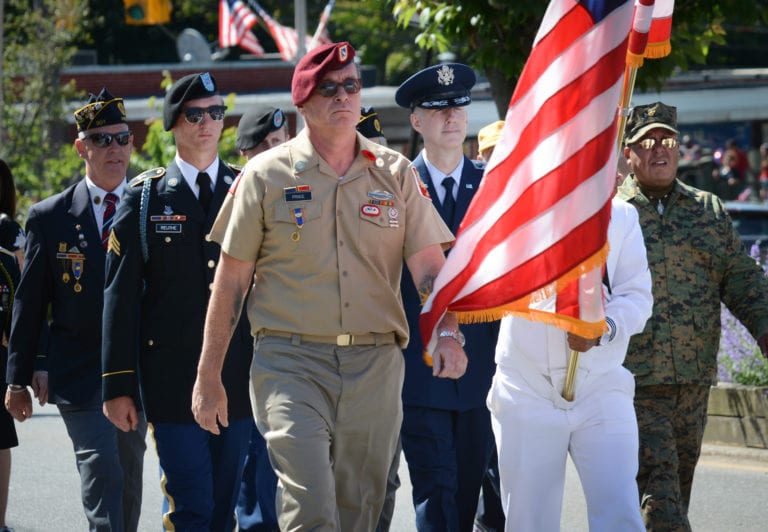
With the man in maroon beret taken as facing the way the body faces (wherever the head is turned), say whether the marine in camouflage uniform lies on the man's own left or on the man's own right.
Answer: on the man's own left

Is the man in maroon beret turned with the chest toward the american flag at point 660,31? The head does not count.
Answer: no

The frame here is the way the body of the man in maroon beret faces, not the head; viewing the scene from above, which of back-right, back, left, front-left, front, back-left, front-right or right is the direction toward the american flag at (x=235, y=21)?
back

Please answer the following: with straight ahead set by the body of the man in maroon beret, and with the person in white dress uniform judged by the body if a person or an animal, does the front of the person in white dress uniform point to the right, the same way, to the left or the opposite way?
the same way

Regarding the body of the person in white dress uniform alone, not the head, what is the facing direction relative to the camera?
toward the camera

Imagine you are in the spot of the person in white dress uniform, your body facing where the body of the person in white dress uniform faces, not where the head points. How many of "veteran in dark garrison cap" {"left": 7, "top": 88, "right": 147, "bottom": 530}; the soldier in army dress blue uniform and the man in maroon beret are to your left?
0

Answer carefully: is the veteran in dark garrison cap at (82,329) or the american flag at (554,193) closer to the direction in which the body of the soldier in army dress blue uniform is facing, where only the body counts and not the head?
the american flag

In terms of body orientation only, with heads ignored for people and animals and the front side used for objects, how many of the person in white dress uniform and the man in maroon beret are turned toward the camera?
2

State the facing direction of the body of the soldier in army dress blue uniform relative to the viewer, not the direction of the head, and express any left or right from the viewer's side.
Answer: facing the viewer and to the right of the viewer

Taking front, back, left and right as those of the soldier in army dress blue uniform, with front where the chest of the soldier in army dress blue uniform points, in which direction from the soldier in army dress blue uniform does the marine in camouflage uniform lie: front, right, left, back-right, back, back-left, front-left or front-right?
front-left

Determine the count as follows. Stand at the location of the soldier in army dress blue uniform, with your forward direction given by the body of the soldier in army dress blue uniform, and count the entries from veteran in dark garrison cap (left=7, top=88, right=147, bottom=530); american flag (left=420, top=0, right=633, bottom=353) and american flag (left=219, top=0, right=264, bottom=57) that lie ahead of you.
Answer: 1

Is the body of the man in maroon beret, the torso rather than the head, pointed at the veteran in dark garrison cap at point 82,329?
no

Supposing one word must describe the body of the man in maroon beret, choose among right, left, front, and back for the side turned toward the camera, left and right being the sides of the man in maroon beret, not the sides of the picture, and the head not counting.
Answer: front
